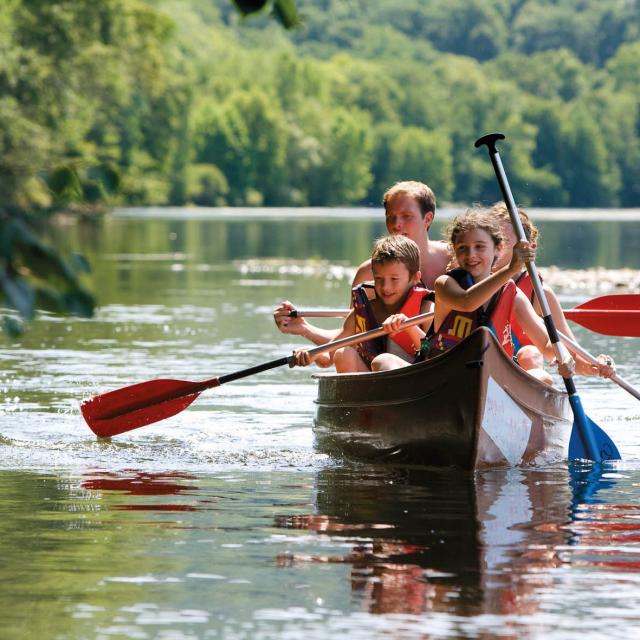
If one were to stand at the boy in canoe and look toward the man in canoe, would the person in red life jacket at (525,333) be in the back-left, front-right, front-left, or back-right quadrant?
front-right

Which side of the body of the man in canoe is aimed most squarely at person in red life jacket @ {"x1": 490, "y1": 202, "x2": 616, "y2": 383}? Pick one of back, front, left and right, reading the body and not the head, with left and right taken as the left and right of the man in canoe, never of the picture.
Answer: left

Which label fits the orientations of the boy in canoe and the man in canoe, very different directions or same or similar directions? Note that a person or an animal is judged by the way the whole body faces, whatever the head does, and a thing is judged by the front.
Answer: same or similar directions

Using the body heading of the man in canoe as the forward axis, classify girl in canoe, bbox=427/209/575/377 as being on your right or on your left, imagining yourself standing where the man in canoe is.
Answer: on your left

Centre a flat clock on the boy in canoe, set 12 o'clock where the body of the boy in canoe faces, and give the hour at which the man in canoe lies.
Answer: The man in canoe is roughly at 5 o'clock from the boy in canoe.

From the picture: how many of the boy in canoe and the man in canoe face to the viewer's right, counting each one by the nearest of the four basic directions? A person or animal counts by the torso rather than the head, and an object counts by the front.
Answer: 0

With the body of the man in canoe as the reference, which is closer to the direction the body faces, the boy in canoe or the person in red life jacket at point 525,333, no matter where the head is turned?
the boy in canoe

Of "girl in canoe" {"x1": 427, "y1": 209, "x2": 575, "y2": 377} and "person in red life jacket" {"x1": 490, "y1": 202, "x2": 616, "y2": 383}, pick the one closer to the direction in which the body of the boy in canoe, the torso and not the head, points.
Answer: the girl in canoe

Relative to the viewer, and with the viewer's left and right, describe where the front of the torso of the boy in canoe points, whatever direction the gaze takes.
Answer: facing the viewer and to the left of the viewer
